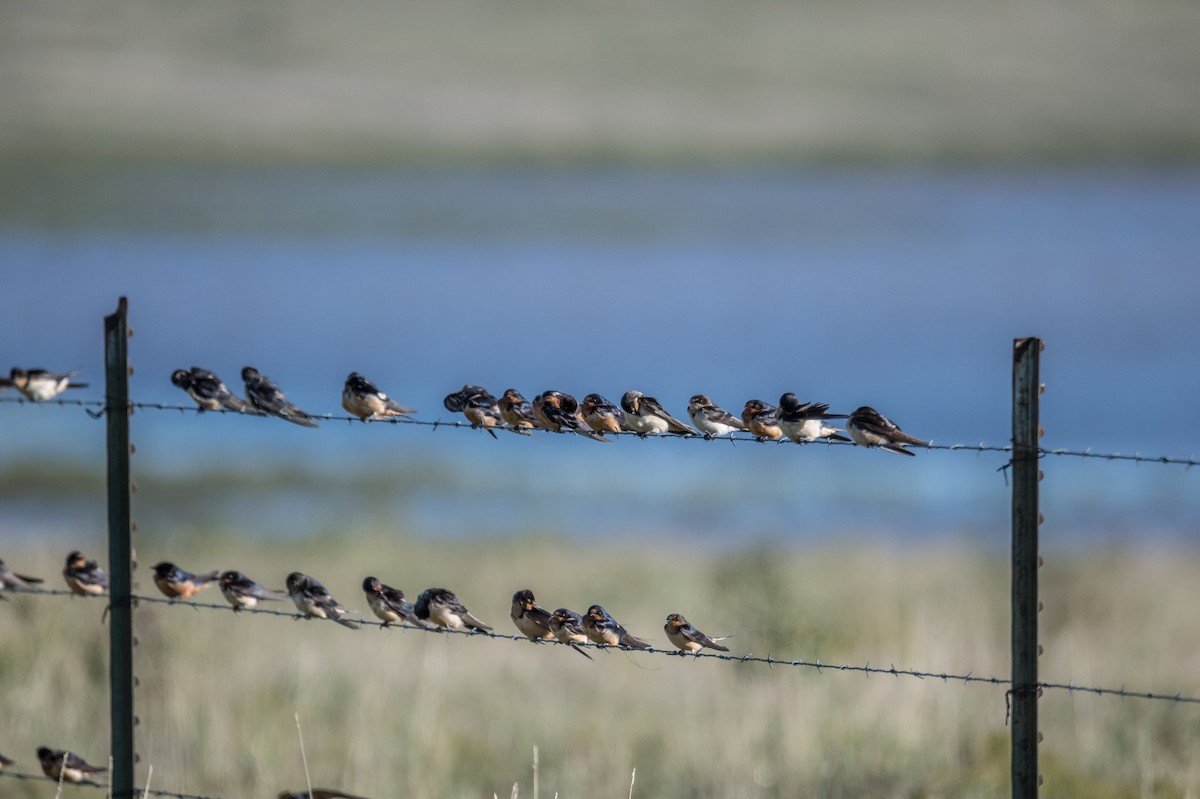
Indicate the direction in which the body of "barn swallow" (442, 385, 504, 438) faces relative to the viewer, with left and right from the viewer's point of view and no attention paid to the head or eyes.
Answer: facing to the left of the viewer

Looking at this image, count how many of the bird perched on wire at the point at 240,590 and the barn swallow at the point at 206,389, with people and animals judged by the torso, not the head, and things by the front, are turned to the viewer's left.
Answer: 2

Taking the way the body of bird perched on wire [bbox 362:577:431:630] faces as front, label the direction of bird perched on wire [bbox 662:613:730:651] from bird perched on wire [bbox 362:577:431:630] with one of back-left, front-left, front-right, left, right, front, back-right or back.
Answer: back-left

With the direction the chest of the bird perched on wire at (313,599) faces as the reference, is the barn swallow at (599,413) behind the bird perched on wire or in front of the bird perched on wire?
behind

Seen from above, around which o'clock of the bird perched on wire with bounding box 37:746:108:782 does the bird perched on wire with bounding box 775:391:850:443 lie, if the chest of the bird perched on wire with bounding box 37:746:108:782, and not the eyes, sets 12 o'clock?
the bird perched on wire with bounding box 775:391:850:443 is roughly at 7 o'clock from the bird perched on wire with bounding box 37:746:108:782.

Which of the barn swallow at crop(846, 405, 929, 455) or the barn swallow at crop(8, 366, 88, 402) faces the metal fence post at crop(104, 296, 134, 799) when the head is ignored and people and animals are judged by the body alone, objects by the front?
the barn swallow at crop(846, 405, 929, 455)

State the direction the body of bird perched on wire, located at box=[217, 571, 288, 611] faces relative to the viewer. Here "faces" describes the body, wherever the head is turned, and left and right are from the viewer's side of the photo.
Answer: facing to the left of the viewer

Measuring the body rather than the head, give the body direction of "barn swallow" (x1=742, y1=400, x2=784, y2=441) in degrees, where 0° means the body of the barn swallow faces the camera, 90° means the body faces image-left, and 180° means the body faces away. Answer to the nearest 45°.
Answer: approximately 45°

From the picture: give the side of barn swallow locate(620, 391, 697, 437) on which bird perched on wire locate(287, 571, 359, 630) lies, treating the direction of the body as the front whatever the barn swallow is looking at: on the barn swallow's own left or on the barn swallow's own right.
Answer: on the barn swallow's own right

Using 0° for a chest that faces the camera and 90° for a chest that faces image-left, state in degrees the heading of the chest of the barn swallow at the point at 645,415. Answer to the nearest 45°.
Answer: approximately 45°
